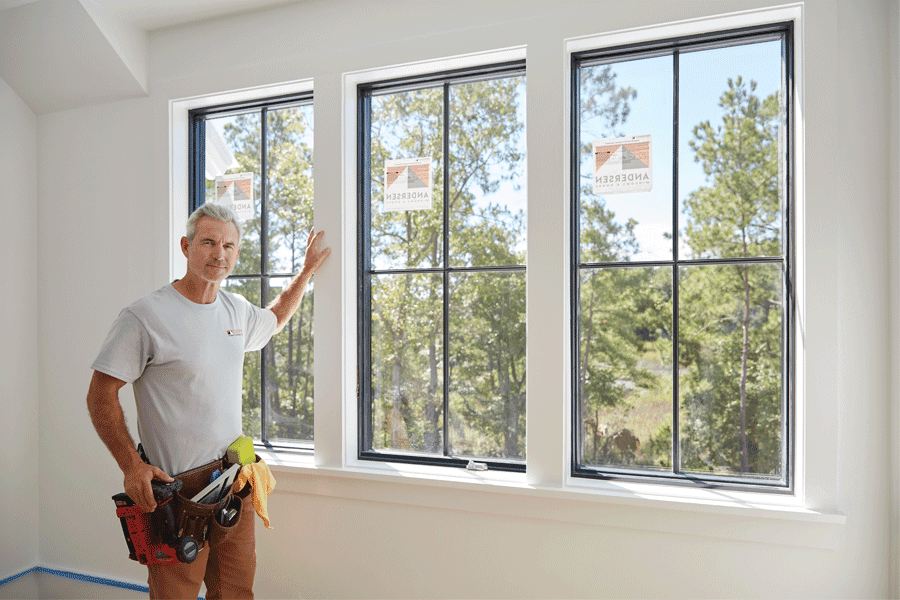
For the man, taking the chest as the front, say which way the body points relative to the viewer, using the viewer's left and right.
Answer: facing the viewer and to the right of the viewer

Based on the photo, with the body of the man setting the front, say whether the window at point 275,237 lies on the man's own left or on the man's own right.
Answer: on the man's own left

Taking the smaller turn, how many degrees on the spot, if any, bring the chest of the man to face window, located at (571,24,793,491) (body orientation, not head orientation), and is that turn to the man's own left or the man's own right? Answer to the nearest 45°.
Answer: approximately 45° to the man's own left
